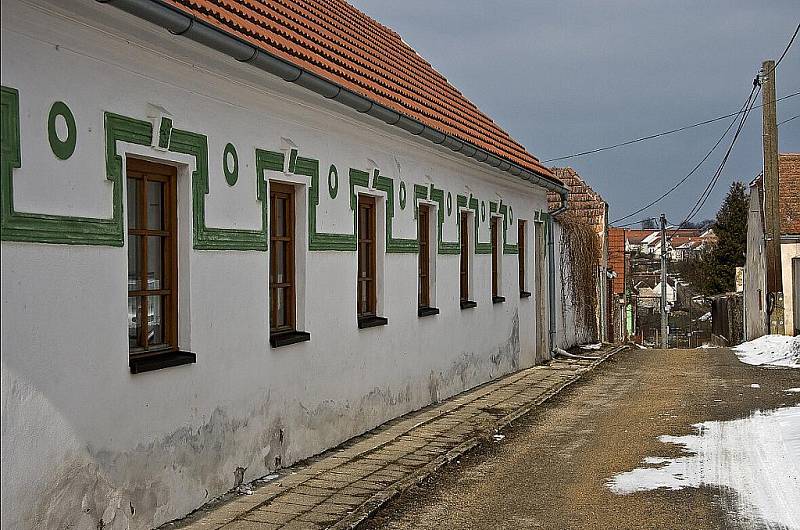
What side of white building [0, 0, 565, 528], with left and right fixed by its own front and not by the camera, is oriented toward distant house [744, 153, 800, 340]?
left

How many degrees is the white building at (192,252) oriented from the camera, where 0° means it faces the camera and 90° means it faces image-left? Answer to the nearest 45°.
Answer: approximately 315°

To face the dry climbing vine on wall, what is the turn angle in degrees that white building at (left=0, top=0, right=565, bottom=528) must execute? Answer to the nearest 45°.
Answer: approximately 90° to its left

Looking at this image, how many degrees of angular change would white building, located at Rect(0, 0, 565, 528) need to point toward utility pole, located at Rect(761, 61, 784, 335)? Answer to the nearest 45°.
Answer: approximately 90° to its left

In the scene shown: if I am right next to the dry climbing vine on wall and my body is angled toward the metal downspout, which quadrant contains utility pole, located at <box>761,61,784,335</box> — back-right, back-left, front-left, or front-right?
back-left

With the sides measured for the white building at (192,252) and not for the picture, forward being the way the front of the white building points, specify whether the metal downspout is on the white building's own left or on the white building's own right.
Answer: on the white building's own left

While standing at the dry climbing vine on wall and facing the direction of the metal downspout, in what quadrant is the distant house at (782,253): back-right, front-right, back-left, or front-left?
back-left
